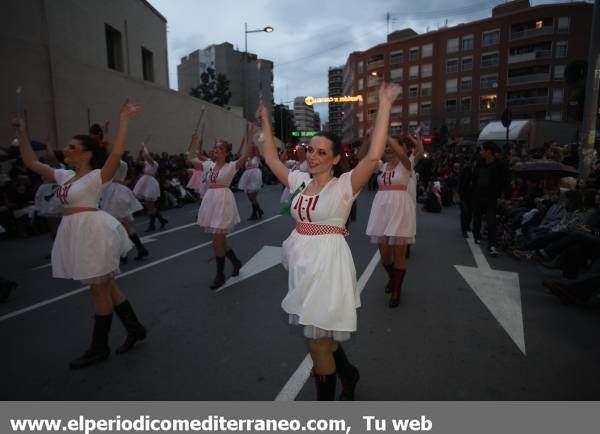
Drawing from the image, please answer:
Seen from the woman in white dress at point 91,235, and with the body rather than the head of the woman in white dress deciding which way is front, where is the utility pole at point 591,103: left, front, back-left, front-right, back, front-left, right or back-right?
back-left

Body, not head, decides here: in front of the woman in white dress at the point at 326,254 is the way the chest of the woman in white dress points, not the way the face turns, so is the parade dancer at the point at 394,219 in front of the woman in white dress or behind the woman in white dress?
behind

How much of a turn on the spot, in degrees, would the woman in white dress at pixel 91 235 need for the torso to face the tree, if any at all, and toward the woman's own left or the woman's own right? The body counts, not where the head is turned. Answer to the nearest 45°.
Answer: approximately 135° to the woman's own right

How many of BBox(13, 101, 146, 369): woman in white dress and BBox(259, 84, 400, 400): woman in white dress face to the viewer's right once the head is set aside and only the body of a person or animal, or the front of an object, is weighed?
0

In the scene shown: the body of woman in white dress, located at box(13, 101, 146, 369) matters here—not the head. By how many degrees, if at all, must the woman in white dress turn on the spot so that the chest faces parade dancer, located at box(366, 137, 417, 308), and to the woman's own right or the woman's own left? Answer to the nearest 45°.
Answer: approximately 135° to the woman's own left

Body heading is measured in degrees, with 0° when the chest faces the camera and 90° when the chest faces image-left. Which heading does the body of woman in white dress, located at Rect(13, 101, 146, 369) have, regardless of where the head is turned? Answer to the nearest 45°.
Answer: approximately 45°

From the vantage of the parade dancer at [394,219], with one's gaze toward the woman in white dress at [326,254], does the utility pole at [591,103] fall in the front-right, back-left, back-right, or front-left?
back-left

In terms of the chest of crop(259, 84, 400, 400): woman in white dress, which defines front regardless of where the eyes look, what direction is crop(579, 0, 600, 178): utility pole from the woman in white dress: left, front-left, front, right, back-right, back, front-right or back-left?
back

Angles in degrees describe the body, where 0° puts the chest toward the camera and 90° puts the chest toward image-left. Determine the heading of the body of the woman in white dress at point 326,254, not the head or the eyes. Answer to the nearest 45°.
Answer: approximately 45°

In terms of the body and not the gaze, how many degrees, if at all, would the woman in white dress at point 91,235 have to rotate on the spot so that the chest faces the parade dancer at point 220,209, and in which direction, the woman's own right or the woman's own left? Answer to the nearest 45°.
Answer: approximately 180°

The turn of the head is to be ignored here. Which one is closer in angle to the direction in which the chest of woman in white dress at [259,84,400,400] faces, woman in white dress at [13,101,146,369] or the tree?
the woman in white dress
